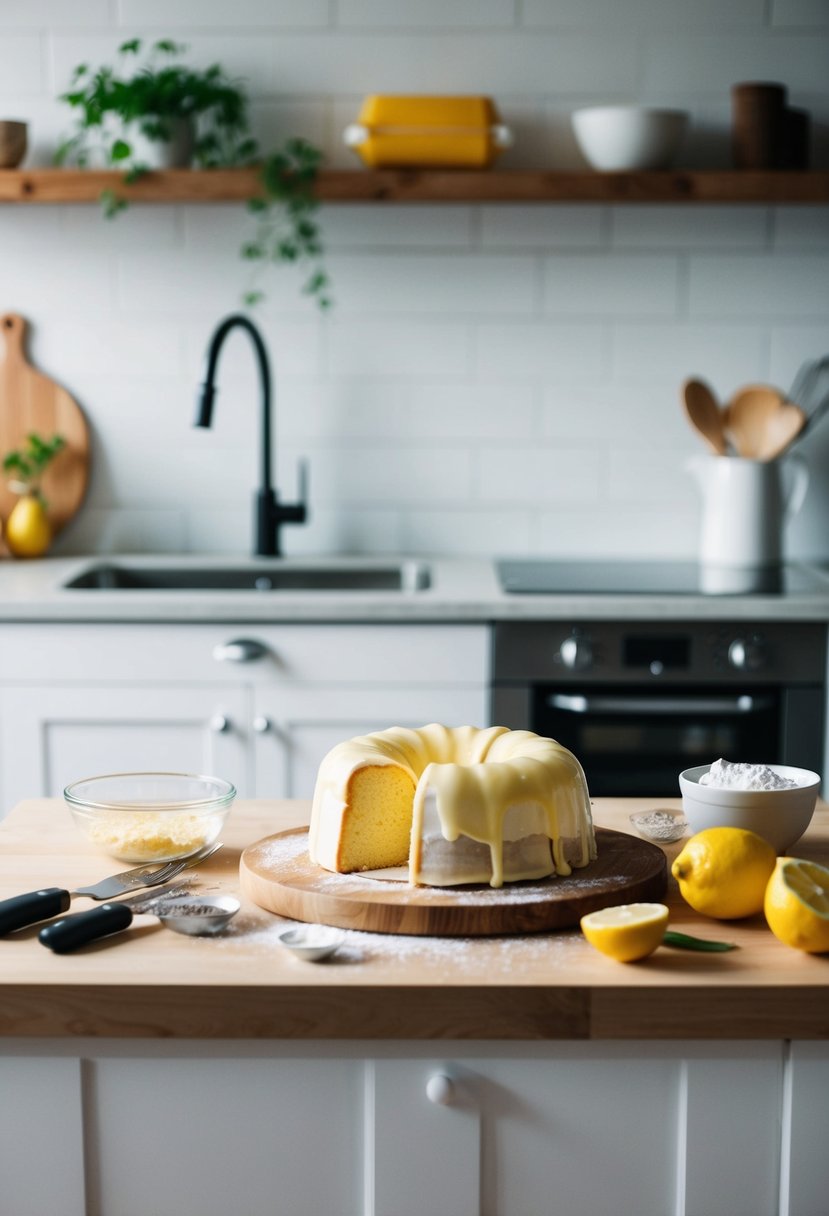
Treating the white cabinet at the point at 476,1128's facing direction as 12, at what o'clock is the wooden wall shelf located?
The wooden wall shelf is roughly at 6 o'clock from the white cabinet.

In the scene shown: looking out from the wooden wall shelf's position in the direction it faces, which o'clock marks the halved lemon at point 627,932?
The halved lemon is roughly at 12 o'clock from the wooden wall shelf.

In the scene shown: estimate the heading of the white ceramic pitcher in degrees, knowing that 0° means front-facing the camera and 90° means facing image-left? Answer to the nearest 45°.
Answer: approximately 90°

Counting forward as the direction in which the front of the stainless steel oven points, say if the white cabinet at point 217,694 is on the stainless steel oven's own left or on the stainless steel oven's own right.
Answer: on the stainless steel oven's own right

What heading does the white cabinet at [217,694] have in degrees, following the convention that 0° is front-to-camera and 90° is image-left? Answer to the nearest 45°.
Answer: approximately 0°

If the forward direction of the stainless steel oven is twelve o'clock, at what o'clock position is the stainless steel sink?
The stainless steel sink is roughly at 4 o'clock from the stainless steel oven.

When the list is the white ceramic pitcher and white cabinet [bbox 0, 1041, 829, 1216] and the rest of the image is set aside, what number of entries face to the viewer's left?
1

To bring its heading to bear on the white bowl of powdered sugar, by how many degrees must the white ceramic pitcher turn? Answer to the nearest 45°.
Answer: approximately 90° to its left
